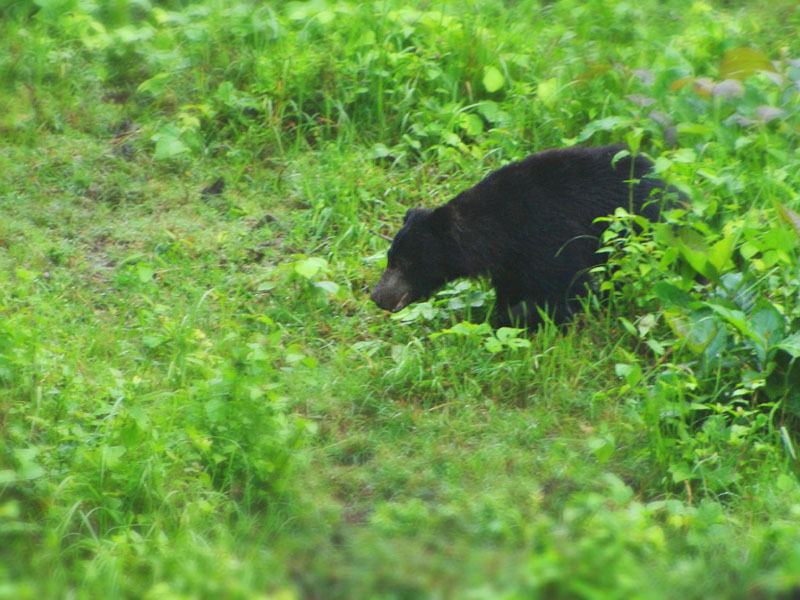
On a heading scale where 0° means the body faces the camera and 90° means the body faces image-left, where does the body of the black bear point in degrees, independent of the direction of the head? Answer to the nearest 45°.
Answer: approximately 90°
